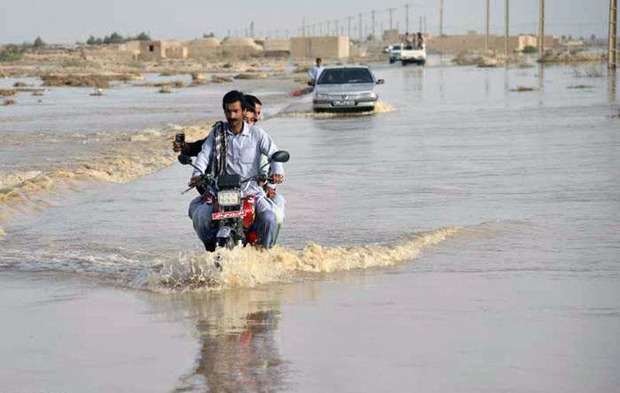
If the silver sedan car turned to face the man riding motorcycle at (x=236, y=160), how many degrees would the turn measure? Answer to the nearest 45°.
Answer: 0° — it already faces them

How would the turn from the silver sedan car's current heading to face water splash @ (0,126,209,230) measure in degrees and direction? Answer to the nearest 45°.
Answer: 0° — it already faces it

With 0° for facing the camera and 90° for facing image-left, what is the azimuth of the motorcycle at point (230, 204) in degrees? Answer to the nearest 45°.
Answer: approximately 0°

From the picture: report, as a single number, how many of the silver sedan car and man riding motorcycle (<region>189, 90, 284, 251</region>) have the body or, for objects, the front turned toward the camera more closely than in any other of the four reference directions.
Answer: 2

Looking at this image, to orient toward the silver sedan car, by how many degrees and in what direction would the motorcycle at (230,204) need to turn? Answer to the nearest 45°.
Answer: approximately 180°

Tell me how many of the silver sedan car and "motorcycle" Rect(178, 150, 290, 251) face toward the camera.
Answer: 2
